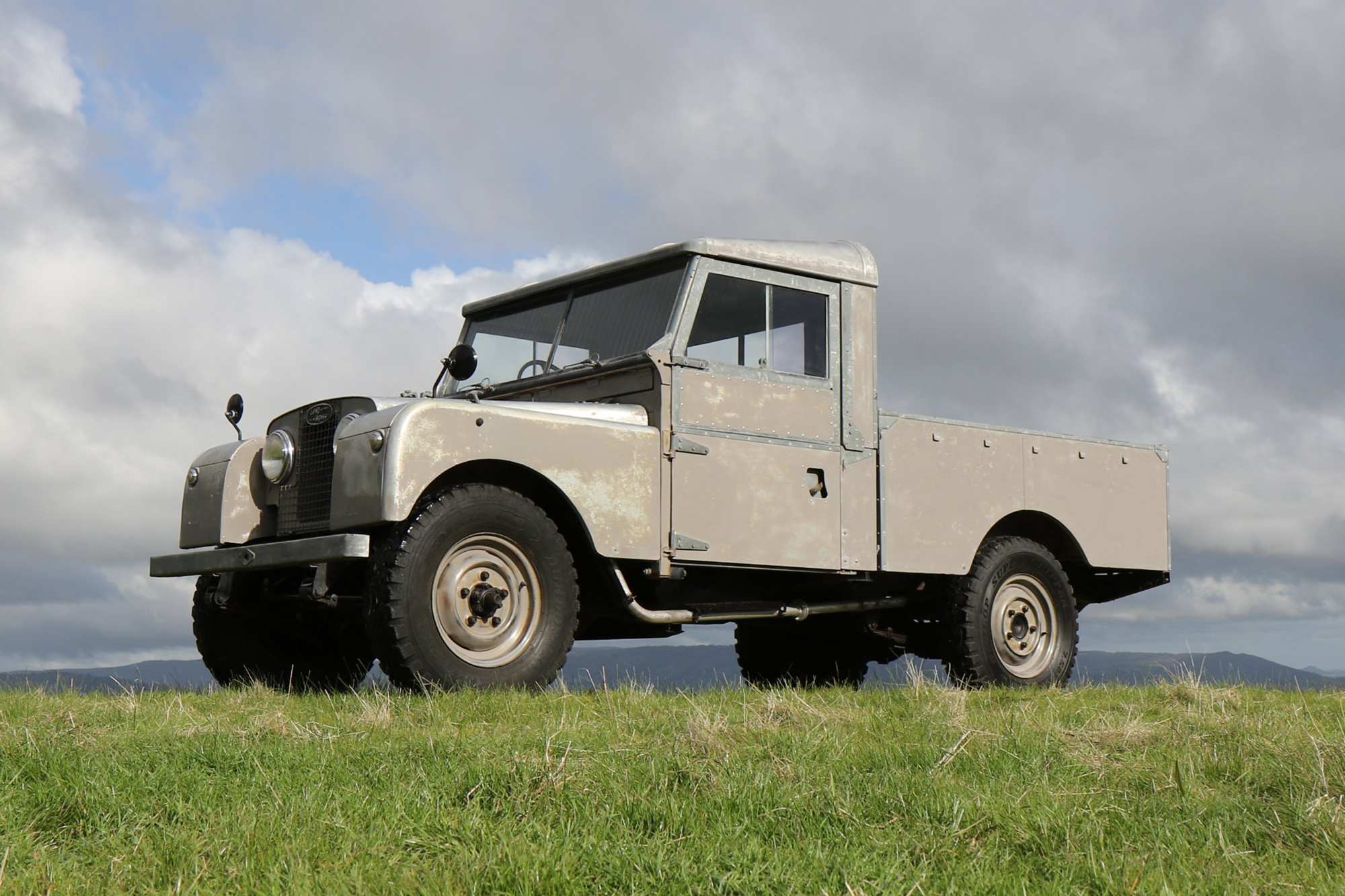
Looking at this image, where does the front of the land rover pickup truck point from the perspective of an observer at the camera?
facing the viewer and to the left of the viewer
